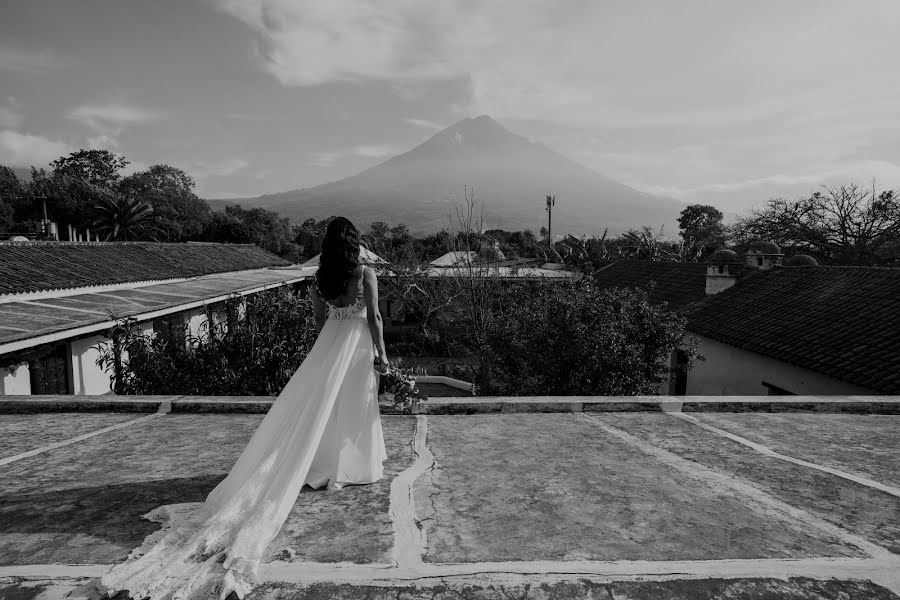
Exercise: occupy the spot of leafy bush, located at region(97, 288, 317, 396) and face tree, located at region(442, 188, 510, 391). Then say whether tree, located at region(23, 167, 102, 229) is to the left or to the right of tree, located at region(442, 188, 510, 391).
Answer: left

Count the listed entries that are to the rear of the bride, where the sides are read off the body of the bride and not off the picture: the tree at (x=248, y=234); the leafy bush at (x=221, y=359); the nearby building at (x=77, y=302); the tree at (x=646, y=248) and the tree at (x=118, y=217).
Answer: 0

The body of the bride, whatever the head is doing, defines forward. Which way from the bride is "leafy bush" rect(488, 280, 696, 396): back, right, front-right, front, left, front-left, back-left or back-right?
front-right

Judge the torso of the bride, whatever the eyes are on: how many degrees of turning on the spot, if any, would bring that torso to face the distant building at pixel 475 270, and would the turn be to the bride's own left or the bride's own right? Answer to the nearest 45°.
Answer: approximately 45° to the bride's own right

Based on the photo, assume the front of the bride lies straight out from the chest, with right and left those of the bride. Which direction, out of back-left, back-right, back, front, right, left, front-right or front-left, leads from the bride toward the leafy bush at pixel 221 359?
front

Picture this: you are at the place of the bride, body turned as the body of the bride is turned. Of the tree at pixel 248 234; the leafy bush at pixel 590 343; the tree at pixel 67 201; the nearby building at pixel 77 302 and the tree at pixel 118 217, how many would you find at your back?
0

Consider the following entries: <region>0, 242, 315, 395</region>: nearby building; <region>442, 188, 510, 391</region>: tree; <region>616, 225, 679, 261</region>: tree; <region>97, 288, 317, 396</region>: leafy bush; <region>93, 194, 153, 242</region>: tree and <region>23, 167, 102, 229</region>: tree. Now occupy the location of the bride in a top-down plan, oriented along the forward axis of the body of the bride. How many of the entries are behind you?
0

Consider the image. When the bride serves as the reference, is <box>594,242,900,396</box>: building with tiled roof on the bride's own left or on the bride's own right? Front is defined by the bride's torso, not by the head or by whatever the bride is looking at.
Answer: on the bride's own right

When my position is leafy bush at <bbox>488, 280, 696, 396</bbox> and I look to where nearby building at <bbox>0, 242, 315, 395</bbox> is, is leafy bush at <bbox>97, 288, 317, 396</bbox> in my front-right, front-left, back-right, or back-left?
front-left

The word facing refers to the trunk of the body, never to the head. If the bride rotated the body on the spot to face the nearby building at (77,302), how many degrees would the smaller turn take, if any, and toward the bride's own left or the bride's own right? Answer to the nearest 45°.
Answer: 0° — they already face it

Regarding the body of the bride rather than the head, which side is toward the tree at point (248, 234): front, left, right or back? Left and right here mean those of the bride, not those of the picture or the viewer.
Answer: front

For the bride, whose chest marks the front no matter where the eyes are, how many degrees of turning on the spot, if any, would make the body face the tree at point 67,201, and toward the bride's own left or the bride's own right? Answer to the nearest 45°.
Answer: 0° — they already face it

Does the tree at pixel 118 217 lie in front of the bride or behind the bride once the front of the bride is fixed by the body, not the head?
in front

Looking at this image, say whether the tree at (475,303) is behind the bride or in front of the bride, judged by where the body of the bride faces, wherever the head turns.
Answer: in front

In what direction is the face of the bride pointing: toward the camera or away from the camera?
away from the camera

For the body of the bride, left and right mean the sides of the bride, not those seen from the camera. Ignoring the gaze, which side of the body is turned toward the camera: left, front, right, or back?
back

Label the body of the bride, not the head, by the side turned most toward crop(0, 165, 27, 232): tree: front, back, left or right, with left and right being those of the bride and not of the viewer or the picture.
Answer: front

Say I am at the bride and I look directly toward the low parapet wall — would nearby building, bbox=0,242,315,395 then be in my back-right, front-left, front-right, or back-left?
front-left
